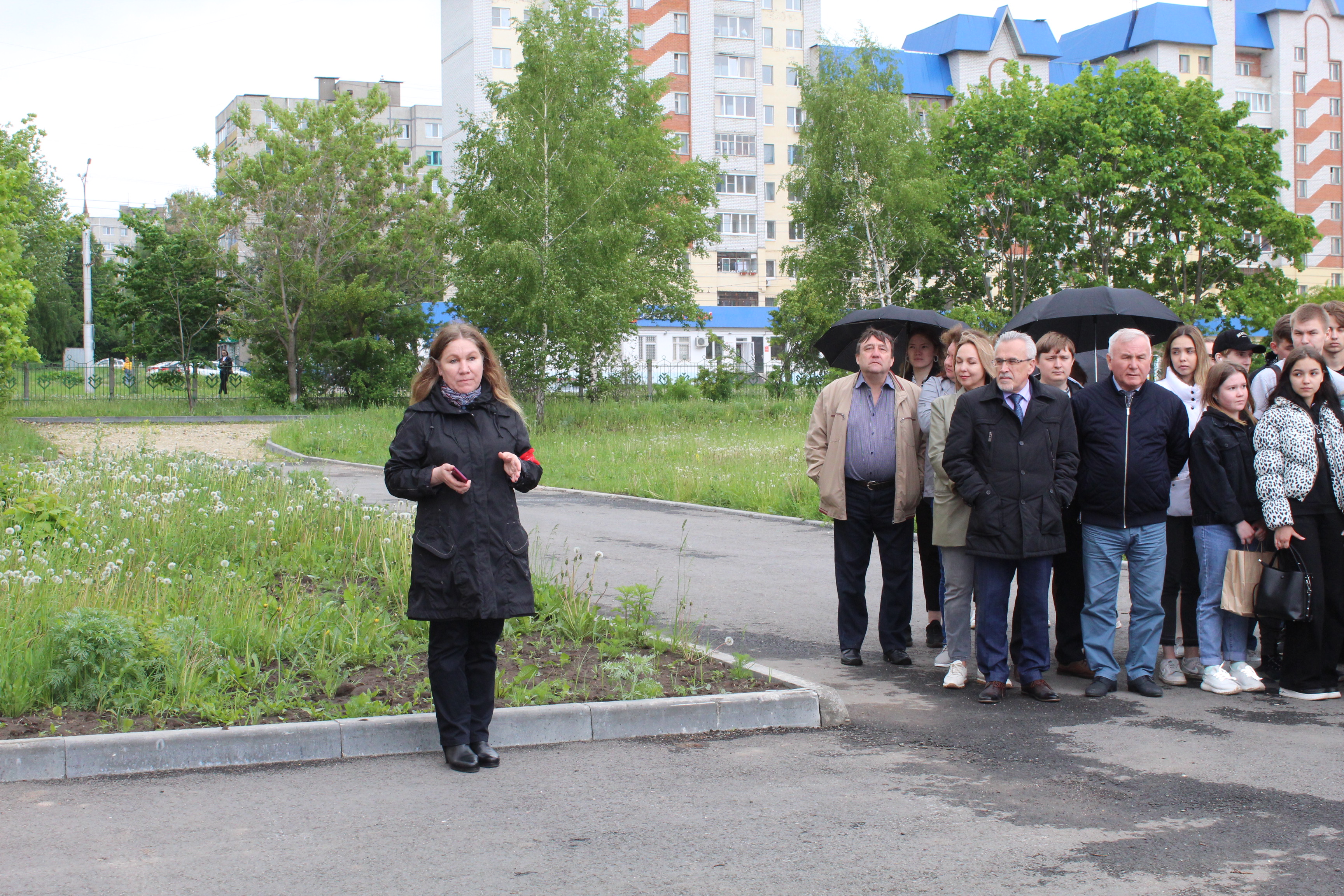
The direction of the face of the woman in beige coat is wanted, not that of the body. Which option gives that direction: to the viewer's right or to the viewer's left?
to the viewer's left

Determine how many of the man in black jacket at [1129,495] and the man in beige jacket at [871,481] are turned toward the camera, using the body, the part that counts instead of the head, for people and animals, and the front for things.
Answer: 2

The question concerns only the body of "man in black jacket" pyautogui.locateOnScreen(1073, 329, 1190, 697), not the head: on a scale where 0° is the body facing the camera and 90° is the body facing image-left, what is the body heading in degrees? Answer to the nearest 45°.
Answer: approximately 0°

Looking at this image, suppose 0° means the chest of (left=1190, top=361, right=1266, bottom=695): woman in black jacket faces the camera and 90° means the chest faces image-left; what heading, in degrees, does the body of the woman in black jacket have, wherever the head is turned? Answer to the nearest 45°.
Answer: approximately 315°

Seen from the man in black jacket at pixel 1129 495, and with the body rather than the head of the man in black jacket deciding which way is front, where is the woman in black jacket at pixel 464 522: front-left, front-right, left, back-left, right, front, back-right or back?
front-right

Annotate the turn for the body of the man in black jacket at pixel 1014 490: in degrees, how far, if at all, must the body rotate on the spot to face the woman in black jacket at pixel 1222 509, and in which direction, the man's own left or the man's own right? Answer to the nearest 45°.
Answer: approximately 135° to the man's own left

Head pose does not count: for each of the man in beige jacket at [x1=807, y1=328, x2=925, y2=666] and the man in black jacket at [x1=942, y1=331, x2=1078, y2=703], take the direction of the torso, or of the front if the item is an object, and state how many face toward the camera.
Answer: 2
